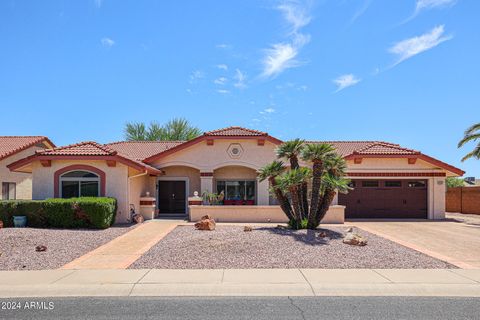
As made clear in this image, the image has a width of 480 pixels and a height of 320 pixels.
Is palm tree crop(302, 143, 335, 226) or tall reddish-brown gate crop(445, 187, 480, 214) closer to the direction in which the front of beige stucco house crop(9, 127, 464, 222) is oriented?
the palm tree

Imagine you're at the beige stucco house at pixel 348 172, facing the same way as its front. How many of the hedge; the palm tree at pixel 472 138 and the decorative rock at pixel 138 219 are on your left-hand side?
1

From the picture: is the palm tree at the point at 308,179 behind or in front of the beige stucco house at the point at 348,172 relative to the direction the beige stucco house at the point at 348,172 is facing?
in front

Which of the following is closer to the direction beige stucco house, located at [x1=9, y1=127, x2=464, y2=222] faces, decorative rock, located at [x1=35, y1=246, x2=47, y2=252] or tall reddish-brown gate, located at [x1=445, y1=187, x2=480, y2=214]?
the decorative rock

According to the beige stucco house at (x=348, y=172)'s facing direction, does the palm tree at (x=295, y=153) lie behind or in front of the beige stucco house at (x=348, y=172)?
in front

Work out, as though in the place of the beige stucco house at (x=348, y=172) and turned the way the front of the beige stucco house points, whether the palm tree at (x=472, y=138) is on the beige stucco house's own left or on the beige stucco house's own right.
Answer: on the beige stucco house's own left

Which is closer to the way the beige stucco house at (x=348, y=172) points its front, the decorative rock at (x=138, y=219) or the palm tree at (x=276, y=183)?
the palm tree

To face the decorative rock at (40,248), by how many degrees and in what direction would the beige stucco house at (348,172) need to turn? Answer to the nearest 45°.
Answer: approximately 45° to its right

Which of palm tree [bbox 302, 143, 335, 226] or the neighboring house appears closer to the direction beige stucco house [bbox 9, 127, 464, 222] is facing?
the palm tree

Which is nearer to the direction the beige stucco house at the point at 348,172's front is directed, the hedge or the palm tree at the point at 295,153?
the palm tree

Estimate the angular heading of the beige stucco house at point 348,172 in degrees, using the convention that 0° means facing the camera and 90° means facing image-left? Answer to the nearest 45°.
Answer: approximately 0°
